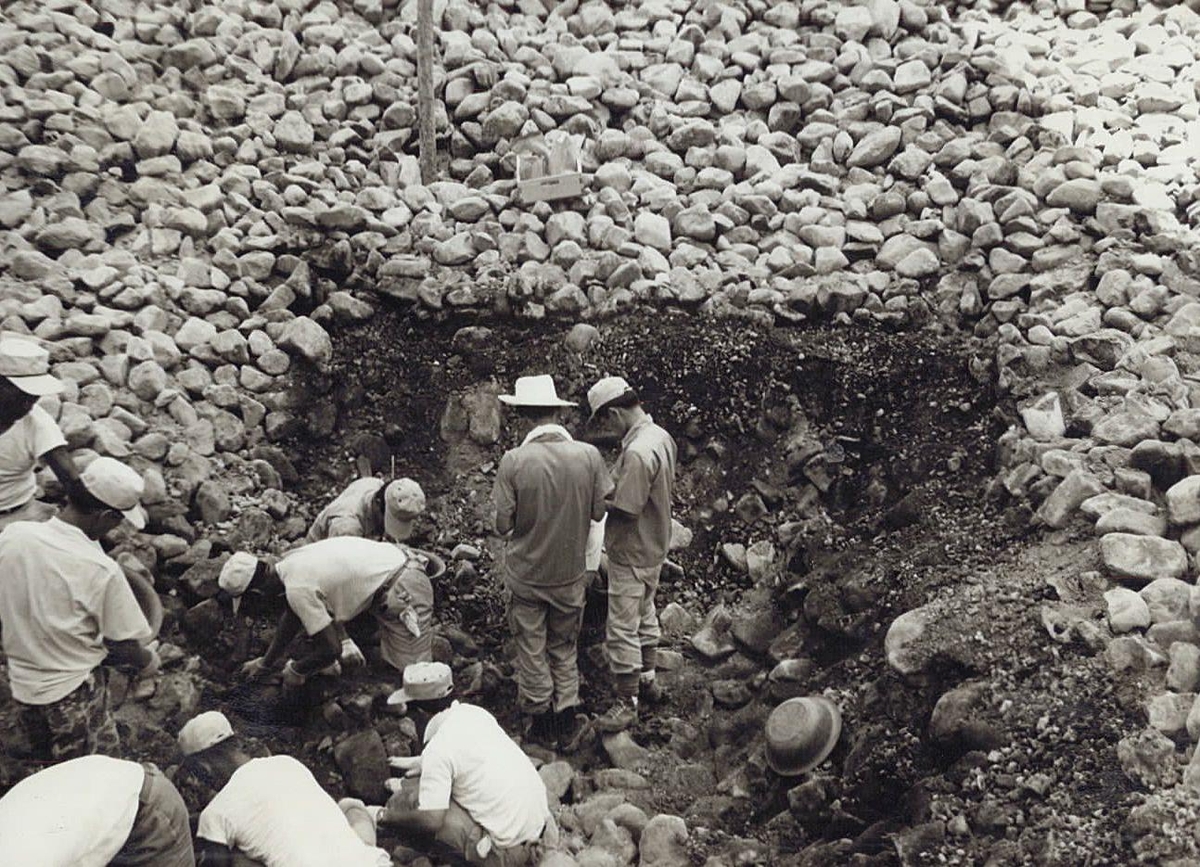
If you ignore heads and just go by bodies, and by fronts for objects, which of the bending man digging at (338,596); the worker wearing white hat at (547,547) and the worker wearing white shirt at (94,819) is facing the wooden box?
the worker wearing white hat at (547,547)

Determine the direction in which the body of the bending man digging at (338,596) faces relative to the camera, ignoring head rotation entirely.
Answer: to the viewer's left

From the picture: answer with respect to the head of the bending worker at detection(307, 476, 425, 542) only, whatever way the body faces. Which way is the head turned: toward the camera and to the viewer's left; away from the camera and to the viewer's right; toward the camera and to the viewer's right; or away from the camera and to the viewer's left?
toward the camera and to the viewer's right

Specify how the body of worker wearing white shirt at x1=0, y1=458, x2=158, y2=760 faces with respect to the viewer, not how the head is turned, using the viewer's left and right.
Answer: facing away from the viewer and to the right of the viewer

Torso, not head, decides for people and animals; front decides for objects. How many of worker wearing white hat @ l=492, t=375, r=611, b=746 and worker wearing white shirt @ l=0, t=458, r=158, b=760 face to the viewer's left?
0

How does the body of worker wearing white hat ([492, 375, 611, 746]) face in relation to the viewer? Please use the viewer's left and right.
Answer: facing away from the viewer

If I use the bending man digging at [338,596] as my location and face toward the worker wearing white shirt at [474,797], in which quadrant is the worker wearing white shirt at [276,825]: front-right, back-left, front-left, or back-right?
front-right

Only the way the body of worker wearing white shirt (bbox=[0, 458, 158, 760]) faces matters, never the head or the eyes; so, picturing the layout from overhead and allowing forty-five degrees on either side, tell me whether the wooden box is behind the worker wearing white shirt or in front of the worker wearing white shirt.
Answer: in front

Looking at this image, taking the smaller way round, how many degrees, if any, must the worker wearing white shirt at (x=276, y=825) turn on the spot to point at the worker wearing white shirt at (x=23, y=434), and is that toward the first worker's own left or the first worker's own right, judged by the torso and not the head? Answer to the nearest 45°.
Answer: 0° — they already face them

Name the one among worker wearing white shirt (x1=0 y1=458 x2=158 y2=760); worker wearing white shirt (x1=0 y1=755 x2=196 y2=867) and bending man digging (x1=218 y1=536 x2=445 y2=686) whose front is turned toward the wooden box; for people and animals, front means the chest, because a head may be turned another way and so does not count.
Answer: worker wearing white shirt (x1=0 y1=458 x2=158 y2=760)

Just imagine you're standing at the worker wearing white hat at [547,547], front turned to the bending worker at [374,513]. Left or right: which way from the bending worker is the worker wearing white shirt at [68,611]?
left
